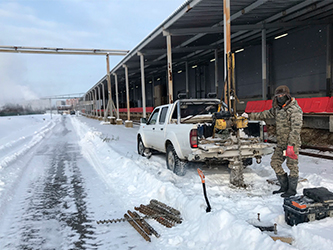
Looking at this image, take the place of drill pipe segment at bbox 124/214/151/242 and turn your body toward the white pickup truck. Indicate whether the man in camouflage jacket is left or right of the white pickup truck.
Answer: right

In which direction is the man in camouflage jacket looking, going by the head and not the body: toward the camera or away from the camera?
toward the camera

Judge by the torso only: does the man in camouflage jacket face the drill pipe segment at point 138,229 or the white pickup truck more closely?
the drill pipe segment

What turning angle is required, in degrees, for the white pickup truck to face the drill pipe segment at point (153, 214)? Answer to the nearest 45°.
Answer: approximately 90° to its left

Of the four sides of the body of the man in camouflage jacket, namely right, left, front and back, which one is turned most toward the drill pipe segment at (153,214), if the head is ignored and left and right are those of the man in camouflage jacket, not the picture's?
front

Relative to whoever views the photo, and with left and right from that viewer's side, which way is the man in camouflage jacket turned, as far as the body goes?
facing the viewer and to the left of the viewer

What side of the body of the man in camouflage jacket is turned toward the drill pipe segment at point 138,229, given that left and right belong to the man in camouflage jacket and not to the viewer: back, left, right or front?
front

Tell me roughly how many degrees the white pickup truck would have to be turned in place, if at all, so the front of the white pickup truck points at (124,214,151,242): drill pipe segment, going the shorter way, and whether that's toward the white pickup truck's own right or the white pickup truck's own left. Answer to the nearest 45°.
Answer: approximately 90° to the white pickup truck's own left

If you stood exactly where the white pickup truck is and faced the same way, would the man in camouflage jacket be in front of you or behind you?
behind

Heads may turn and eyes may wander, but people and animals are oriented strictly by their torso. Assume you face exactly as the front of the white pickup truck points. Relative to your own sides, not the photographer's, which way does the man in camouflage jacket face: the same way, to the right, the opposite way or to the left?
to the left

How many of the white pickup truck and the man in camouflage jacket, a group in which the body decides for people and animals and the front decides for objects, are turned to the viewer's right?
0

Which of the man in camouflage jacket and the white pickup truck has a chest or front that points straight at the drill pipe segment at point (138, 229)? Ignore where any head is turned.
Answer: the man in camouflage jacket

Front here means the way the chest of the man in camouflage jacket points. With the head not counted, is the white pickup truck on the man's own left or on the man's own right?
on the man's own right
